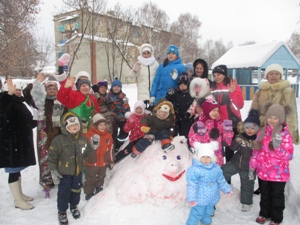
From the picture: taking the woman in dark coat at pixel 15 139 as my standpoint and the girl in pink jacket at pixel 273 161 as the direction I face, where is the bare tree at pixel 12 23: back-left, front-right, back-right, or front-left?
back-left

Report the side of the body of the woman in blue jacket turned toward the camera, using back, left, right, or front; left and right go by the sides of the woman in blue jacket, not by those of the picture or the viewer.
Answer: front

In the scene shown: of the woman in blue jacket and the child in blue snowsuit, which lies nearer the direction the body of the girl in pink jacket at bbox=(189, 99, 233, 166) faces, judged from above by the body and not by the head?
the child in blue snowsuit

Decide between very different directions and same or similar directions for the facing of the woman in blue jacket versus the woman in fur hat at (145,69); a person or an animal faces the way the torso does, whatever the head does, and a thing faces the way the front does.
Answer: same or similar directions

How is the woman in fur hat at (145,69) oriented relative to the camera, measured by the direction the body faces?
toward the camera

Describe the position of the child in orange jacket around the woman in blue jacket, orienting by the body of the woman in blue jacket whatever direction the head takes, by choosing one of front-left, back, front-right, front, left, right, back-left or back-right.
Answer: front-right

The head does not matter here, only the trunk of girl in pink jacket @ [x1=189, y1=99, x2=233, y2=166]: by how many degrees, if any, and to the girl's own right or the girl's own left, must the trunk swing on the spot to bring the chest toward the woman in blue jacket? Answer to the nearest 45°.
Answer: approximately 180°

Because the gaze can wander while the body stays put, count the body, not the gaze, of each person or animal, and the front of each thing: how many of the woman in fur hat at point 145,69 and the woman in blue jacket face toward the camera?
2

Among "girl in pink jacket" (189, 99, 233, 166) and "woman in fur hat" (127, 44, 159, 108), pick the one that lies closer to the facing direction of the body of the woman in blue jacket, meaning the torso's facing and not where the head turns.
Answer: the girl in pink jacket

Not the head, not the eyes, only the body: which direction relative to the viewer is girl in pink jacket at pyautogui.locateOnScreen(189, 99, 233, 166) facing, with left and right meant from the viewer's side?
facing the viewer and to the right of the viewer

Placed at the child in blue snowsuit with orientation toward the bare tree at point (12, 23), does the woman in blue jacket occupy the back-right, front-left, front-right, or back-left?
front-right

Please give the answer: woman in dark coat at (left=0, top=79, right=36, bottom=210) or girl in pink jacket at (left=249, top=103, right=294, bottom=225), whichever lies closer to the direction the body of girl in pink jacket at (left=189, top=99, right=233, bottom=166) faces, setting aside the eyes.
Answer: the girl in pink jacket

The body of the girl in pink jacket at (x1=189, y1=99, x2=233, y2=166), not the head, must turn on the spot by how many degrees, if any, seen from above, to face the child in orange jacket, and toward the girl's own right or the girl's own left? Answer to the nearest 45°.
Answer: approximately 135° to the girl's own right
